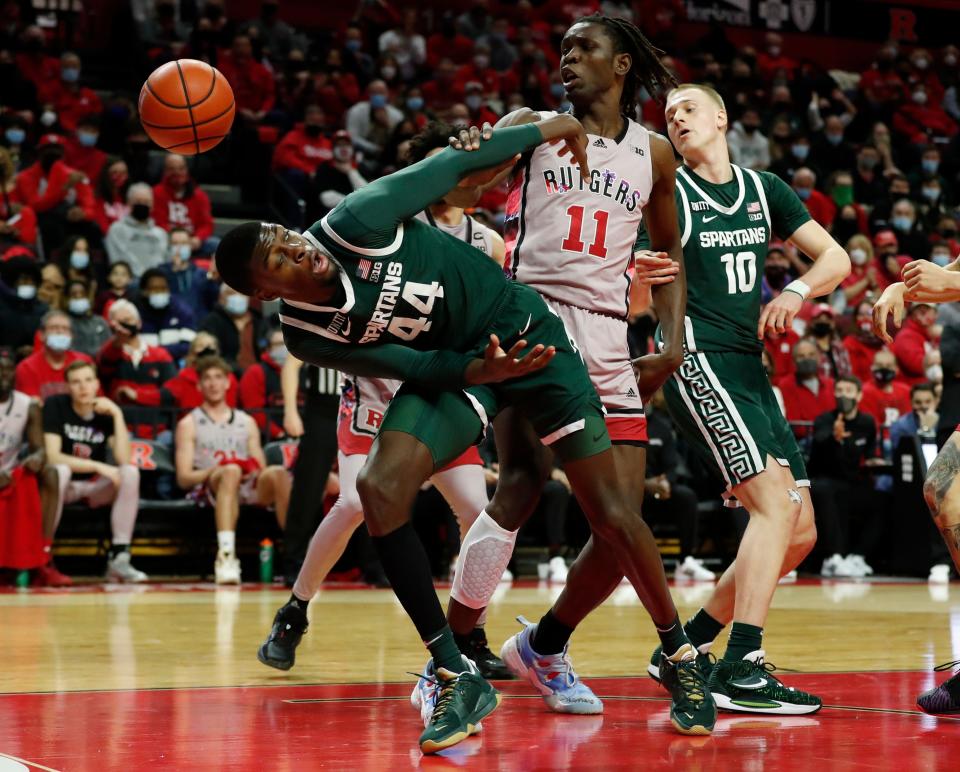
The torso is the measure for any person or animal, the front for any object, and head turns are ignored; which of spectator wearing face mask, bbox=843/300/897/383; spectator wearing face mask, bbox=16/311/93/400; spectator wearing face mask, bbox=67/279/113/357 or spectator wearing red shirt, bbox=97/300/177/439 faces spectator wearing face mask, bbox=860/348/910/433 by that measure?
spectator wearing face mask, bbox=843/300/897/383

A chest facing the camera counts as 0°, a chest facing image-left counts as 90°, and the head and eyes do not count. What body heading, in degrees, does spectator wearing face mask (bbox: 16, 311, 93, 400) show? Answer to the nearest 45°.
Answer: approximately 0°

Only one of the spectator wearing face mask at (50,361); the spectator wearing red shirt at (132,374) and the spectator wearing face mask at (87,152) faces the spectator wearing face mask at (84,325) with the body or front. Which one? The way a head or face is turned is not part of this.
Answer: the spectator wearing face mask at (87,152)

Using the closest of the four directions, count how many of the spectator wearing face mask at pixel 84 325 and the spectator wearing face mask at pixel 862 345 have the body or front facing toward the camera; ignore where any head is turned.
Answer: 2

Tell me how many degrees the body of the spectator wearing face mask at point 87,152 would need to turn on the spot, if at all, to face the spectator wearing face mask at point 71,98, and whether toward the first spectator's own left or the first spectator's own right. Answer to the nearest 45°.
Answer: approximately 180°

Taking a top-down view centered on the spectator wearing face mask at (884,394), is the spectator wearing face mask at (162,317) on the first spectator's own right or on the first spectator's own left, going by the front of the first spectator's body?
on the first spectator's own right

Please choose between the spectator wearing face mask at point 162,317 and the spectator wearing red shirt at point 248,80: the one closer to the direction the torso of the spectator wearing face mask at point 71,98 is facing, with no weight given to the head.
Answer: the spectator wearing face mask

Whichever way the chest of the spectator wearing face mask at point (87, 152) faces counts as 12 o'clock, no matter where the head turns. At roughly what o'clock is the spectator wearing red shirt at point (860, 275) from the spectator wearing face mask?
The spectator wearing red shirt is roughly at 9 o'clock from the spectator wearing face mask.

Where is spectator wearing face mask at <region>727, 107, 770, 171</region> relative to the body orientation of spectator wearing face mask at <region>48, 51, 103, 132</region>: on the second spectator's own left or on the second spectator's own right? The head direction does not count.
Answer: on the second spectator's own left
